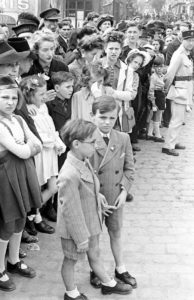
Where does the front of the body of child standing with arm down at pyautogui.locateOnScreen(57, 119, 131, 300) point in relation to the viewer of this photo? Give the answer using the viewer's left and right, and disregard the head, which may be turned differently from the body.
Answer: facing to the right of the viewer

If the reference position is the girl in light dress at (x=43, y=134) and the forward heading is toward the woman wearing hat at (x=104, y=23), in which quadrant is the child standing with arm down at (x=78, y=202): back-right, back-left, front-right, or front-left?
back-right

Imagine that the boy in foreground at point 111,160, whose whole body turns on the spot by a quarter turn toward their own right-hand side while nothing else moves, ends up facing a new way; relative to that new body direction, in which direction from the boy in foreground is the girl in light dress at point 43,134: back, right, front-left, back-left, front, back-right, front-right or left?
front-right

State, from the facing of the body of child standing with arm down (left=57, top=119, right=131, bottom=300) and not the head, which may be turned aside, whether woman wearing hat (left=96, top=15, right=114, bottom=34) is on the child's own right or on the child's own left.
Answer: on the child's own left

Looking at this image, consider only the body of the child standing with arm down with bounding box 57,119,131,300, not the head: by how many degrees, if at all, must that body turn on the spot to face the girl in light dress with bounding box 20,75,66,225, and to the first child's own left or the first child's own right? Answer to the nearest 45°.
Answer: approximately 90° to the first child's own left

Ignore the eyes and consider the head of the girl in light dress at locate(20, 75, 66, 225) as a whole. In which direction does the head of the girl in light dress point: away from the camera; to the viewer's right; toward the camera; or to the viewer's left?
to the viewer's right

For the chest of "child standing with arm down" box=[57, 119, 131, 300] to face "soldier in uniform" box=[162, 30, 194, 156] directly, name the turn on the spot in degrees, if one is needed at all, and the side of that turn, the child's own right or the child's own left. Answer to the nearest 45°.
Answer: approximately 90° to the child's own left

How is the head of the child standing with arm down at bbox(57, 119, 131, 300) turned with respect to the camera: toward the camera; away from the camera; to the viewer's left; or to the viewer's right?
to the viewer's right

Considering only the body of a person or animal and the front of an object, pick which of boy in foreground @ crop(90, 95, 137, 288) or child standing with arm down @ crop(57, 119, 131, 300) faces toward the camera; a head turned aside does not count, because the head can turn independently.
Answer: the boy in foreground

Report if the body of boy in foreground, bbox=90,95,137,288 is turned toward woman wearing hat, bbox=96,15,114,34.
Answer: no

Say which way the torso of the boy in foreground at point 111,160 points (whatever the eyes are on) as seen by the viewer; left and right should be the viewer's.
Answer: facing the viewer
